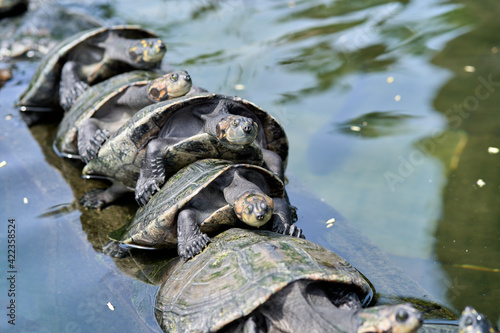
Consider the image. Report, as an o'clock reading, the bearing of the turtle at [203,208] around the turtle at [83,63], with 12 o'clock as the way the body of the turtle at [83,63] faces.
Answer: the turtle at [203,208] is roughly at 1 o'clock from the turtle at [83,63].

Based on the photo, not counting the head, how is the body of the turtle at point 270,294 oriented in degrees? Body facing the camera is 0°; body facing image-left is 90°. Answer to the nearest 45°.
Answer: approximately 315°

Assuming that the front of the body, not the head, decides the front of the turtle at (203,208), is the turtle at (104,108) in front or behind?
behind

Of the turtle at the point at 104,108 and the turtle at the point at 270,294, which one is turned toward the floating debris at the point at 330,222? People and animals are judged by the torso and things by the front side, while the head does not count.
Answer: the turtle at the point at 104,108

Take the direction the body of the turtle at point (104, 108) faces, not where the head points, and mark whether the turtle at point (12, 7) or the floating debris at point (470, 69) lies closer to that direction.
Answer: the floating debris

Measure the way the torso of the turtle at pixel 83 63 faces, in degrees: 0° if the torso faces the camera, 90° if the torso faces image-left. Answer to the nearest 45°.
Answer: approximately 315°

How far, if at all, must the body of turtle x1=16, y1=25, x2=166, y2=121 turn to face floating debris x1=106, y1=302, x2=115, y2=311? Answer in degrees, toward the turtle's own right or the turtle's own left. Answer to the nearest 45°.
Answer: approximately 45° to the turtle's own right

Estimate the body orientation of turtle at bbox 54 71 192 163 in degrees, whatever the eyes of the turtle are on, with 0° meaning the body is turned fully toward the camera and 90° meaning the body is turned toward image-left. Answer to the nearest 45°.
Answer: approximately 315°
